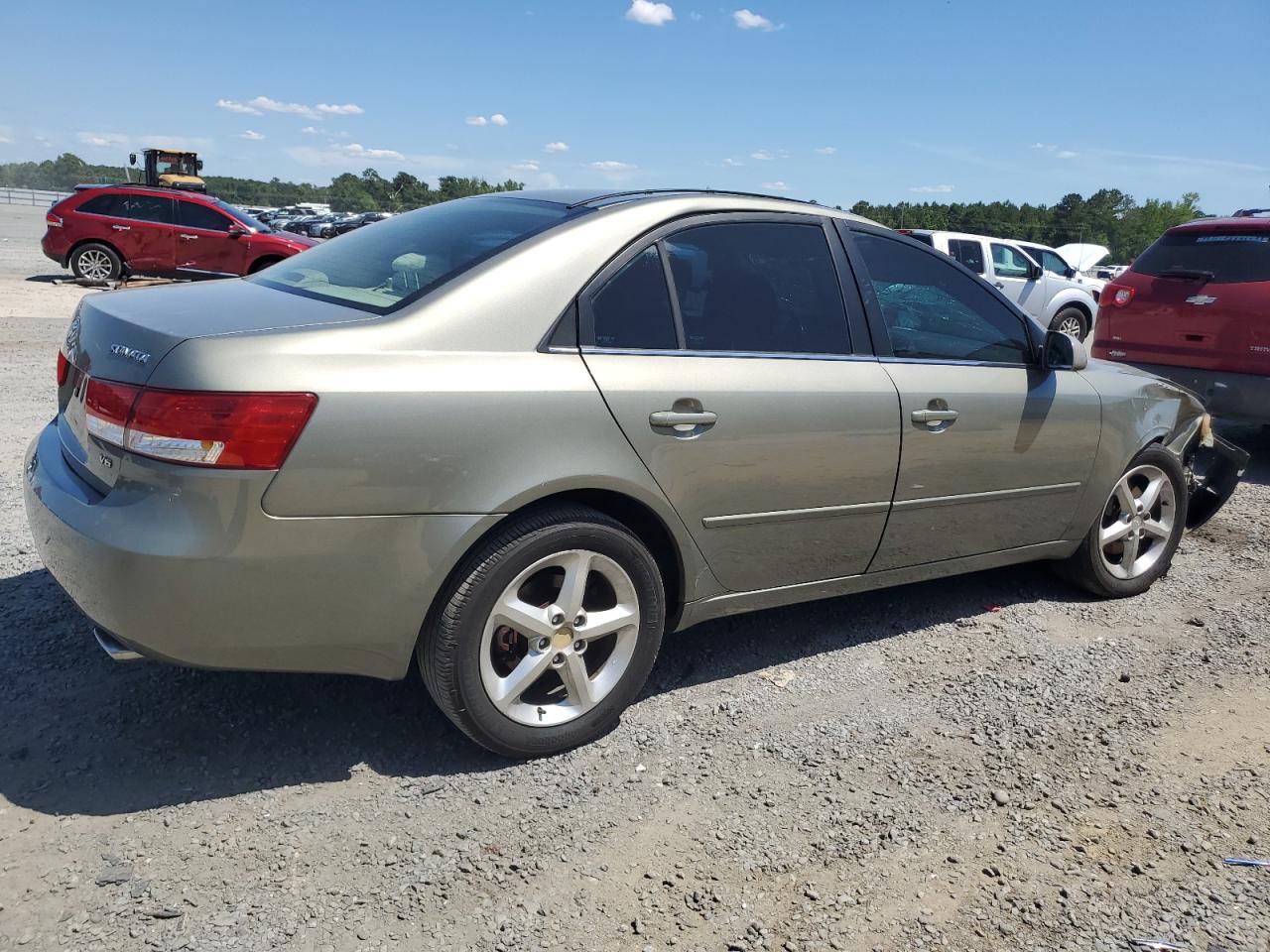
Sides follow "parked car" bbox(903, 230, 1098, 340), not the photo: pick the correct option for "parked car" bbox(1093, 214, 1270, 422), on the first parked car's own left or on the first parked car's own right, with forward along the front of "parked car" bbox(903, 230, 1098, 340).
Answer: on the first parked car's own right

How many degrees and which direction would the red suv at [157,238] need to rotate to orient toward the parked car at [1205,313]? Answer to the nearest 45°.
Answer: approximately 45° to its right

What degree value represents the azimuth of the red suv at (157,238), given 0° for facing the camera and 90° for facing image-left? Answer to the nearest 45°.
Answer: approximately 270°

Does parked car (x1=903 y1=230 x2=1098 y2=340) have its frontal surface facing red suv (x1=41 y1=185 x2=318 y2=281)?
no

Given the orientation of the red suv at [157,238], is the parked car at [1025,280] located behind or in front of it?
in front

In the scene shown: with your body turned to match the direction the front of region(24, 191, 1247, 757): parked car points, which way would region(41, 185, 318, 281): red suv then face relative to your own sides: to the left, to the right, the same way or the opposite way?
the same way

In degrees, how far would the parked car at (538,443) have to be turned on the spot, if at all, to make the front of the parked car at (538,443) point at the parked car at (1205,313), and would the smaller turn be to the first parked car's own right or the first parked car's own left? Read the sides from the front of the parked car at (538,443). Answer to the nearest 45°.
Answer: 0° — it already faces it

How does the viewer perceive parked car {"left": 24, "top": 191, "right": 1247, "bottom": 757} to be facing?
facing away from the viewer and to the right of the viewer

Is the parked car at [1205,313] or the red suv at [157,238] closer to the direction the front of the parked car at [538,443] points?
the parked car

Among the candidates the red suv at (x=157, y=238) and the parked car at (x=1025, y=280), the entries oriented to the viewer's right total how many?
2

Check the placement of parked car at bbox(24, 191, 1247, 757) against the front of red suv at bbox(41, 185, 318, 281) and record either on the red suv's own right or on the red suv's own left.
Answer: on the red suv's own right

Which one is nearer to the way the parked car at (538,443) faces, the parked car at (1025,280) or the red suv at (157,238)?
the parked car

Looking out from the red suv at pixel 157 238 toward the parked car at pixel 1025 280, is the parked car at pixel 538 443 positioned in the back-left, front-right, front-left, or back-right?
front-right

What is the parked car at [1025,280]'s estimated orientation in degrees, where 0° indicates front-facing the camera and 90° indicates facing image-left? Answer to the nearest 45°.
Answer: approximately 270°

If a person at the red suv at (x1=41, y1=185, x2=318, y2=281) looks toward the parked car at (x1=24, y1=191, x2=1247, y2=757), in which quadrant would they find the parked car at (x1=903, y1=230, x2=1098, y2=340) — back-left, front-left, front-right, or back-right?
front-left
